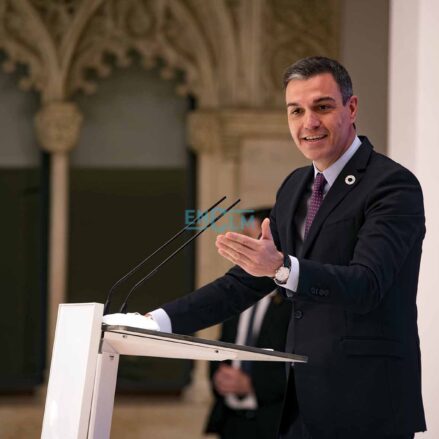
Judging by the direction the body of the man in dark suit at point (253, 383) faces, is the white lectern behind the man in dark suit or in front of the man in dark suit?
in front

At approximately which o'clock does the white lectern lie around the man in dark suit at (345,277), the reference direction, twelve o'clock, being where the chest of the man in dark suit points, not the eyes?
The white lectern is roughly at 1 o'clock from the man in dark suit.

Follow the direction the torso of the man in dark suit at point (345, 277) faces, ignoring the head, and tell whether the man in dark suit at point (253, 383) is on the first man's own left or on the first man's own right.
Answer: on the first man's own right

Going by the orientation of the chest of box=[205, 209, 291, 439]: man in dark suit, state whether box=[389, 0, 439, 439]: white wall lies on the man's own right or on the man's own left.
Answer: on the man's own left

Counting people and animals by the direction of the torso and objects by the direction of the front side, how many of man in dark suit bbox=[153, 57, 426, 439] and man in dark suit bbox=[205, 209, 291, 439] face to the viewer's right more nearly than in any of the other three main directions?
0

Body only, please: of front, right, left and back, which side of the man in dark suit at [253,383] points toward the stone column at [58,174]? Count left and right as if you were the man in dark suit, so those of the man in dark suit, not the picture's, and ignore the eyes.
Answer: right

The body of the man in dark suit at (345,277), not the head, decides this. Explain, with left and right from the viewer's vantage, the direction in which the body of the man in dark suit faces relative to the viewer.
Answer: facing the viewer and to the left of the viewer

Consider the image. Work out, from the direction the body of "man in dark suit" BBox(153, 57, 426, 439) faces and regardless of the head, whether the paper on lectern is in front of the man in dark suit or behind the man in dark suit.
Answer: in front

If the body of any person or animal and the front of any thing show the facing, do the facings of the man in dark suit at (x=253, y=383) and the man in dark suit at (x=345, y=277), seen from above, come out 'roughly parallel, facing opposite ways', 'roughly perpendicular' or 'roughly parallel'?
roughly parallel

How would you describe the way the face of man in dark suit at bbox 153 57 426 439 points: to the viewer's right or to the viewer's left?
to the viewer's left
